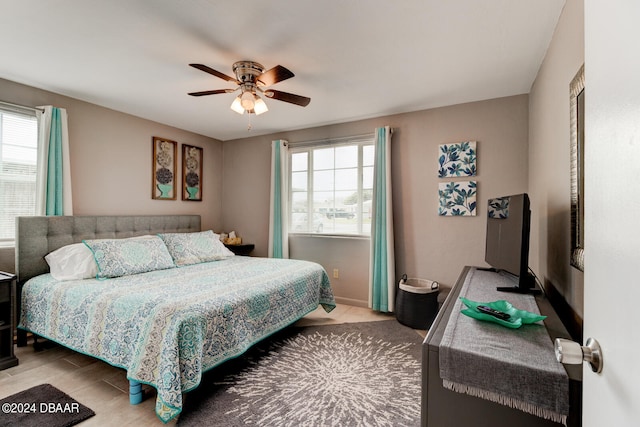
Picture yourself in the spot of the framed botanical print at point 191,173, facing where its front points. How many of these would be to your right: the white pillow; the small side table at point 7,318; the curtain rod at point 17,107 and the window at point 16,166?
4

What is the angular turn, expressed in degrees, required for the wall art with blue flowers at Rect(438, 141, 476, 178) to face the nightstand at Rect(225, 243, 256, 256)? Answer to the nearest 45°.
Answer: approximately 90° to its right

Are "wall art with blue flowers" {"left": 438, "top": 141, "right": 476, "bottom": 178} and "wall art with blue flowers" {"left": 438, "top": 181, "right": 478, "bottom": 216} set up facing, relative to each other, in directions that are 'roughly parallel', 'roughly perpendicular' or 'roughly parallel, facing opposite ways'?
roughly parallel

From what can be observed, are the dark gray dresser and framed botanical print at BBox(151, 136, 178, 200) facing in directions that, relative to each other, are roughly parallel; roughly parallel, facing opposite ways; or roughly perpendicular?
roughly parallel, facing opposite ways

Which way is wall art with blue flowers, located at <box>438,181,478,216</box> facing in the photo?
toward the camera

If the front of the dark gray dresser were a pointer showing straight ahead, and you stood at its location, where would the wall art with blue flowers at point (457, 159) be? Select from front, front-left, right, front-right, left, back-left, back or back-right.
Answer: right

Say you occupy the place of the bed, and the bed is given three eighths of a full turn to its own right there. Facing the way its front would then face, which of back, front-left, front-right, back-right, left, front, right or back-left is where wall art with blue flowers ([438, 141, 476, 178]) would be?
back

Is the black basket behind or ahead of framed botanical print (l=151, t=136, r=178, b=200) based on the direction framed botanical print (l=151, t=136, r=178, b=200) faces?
ahead

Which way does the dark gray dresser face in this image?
to the viewer's left

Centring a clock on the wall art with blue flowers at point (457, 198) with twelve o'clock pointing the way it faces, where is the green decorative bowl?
The green decorative bowl is roughly at 12 o'clock from the wall art with blue flowers.

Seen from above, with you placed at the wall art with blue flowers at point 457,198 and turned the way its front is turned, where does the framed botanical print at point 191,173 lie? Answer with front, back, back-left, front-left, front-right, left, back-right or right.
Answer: right
